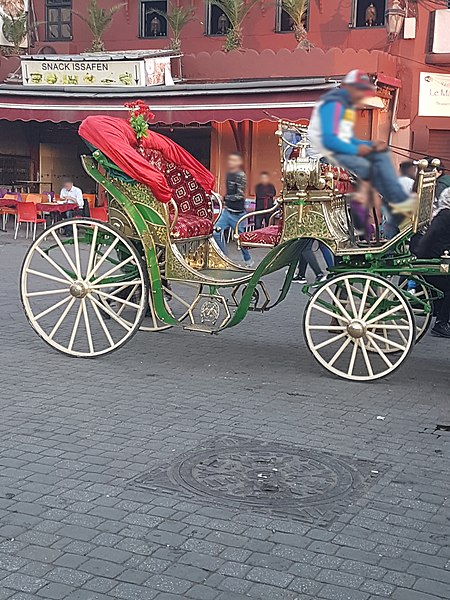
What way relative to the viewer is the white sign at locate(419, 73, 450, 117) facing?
toward the camera

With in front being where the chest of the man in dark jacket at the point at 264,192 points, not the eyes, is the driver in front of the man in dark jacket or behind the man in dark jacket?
in front

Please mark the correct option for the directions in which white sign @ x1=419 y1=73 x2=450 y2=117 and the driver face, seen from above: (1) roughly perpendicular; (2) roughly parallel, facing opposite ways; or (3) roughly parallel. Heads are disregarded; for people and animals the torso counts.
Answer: roughly perpendicular

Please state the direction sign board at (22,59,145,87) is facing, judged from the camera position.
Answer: facing the viewer

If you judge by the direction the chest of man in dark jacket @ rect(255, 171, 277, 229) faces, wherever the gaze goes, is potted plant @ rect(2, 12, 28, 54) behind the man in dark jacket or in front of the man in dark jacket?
behind

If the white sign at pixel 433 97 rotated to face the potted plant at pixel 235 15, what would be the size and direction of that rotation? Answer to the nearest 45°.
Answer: approximately 90° to its right

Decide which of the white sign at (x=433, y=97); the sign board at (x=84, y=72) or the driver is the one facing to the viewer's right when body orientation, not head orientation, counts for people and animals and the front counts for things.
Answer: the driver

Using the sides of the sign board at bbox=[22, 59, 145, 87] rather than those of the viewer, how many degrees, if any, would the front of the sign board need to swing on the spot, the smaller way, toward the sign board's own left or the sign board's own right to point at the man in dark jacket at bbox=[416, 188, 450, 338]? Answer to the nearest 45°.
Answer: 0° — it already faces them

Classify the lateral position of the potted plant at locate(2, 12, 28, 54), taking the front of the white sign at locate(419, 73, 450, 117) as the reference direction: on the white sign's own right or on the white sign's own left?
on the white sign's own right

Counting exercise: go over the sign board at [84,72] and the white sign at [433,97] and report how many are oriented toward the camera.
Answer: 2

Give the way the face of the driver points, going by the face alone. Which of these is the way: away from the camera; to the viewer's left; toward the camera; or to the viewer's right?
to the viewer's right

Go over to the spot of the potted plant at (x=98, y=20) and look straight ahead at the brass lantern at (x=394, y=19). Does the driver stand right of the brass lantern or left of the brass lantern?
right

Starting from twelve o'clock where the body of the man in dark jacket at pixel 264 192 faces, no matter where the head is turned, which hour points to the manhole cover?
The manhole cover is roughly at 12 o'clock from the man in dark jacket.

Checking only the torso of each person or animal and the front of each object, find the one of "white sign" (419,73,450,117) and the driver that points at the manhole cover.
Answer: the white sign

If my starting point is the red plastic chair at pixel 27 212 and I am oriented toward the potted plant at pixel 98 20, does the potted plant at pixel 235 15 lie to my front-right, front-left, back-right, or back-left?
front-right

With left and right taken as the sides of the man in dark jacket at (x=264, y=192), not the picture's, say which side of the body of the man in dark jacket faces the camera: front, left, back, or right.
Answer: front
